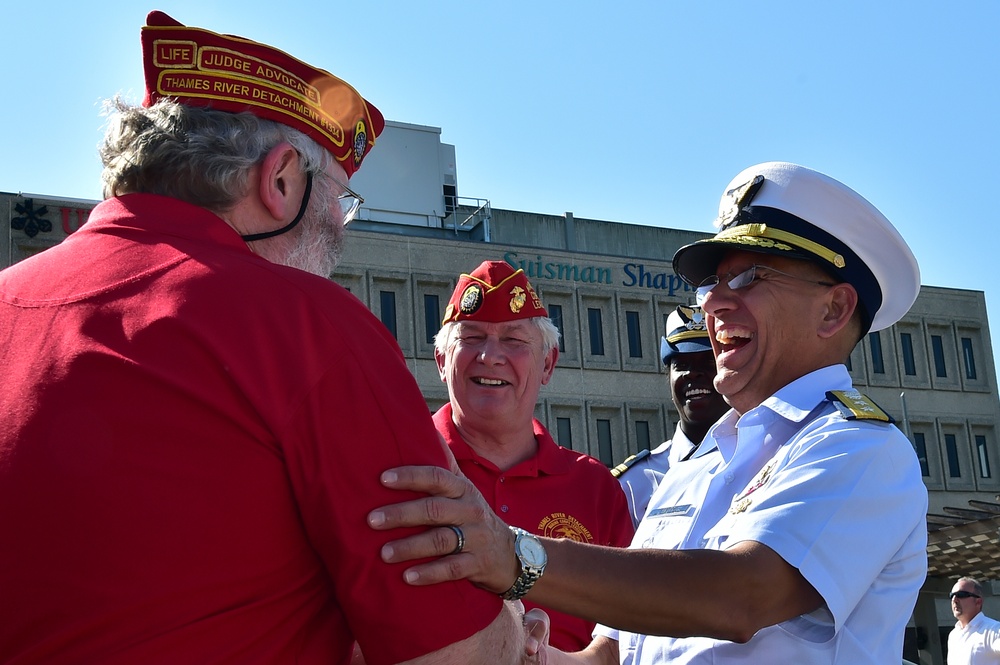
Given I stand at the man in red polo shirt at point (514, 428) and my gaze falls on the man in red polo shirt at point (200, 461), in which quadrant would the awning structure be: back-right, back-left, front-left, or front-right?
back-left

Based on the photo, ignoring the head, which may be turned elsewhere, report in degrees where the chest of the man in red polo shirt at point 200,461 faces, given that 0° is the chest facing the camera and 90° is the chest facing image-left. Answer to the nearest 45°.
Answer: approximately 225°

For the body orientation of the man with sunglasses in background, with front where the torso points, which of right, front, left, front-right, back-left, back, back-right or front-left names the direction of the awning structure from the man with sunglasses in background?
back-right

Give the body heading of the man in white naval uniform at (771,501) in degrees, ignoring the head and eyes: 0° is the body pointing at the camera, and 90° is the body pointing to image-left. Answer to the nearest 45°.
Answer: approximately 45°

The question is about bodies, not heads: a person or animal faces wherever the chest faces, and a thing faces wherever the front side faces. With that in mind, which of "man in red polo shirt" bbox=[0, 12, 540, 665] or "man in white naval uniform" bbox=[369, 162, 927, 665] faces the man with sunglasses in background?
the man in red polo shirt

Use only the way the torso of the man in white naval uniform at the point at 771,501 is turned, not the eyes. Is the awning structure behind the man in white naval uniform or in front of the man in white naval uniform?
behind

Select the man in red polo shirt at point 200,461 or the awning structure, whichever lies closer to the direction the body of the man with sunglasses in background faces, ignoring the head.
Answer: the man in red polo shirt

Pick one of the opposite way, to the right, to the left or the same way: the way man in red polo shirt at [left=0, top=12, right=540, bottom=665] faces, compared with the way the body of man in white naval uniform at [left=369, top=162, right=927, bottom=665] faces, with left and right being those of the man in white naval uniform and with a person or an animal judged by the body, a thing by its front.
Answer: the opposite way

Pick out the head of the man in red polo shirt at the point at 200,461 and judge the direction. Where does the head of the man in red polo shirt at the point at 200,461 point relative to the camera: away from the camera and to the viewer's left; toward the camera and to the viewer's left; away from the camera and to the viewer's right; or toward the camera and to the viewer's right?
away from the camera and to the viewer's right

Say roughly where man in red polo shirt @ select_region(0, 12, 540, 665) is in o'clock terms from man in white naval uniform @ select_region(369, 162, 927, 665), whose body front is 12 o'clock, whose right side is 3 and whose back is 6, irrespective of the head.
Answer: The man in red polo shirt is roughly at 12 o'clock from the man in white naval uniform.
